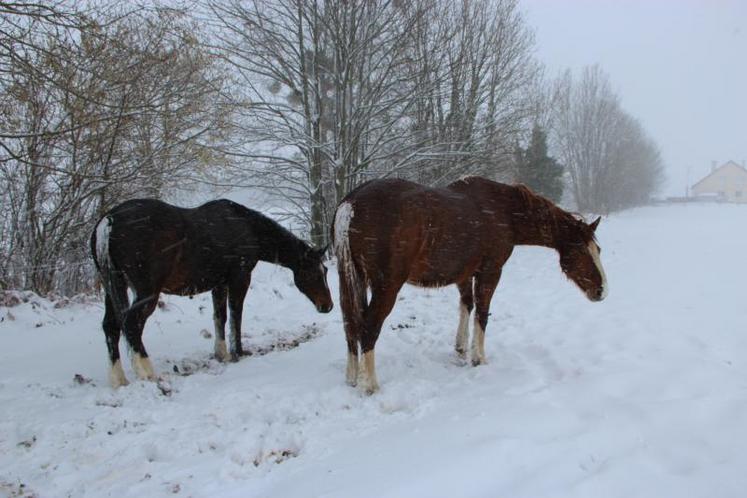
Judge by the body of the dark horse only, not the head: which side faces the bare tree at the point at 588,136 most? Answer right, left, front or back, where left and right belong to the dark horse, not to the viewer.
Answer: front

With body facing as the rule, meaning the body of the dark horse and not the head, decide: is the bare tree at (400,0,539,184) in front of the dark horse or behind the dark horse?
in front

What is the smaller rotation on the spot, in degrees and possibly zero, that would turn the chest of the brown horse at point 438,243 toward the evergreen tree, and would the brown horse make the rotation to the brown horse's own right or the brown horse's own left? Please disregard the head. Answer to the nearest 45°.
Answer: approximately 45° to the brown horse's own left

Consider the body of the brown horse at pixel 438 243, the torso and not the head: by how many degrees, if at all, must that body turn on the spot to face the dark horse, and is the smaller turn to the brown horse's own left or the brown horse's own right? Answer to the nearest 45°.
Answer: approximately 135° to the brown horse's own left

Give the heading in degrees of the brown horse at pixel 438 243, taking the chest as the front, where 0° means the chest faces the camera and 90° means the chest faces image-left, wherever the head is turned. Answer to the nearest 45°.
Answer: approximately 225°

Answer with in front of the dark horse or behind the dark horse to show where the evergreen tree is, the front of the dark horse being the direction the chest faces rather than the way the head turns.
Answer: in front

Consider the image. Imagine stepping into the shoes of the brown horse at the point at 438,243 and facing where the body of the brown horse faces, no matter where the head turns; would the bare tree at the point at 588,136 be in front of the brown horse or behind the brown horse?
in front

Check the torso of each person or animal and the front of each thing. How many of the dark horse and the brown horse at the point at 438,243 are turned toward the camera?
0

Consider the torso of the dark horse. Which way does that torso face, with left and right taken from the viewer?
facing away from the viewer and to the right of the viewer
